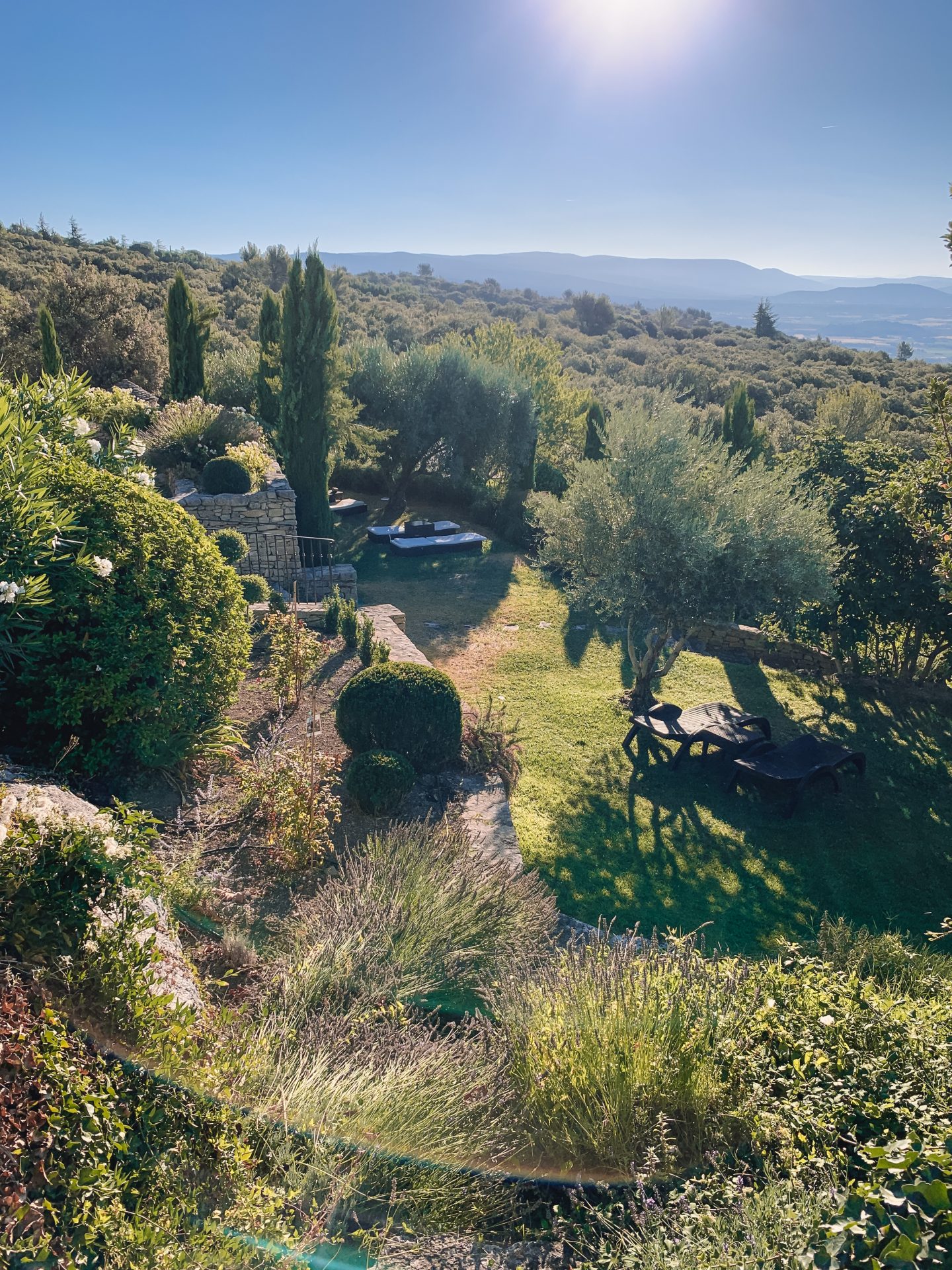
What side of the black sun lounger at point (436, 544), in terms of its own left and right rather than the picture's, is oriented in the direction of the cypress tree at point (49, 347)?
back

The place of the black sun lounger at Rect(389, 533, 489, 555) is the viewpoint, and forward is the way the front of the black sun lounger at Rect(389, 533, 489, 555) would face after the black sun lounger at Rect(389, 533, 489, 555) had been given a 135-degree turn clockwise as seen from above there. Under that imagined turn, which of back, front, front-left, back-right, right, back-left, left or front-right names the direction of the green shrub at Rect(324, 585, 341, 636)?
back-right

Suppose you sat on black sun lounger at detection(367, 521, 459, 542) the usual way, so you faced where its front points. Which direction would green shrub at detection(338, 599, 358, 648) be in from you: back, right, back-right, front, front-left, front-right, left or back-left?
left

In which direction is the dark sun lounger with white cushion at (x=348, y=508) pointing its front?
to the viewer's left

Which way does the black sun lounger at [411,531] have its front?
to the viewer's left

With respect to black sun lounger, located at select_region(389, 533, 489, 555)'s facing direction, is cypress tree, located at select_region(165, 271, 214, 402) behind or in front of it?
in front
